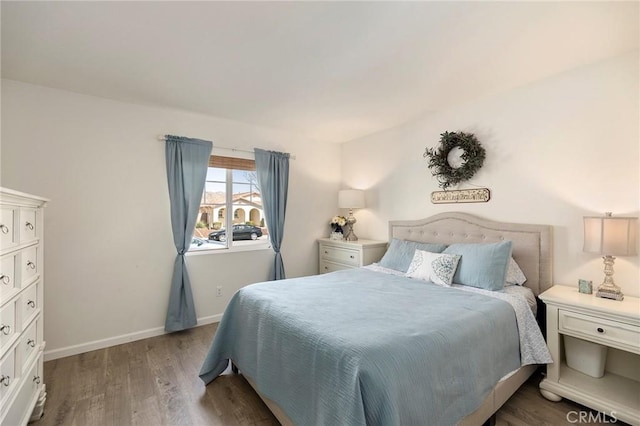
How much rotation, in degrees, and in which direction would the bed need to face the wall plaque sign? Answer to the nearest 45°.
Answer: approximately 180°

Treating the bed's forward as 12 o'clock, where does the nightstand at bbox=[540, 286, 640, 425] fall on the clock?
The nightstand is roughly at 7 o'clock from the bed.

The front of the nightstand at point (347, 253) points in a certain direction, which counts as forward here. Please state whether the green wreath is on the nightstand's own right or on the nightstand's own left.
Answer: on the nightstand's own left

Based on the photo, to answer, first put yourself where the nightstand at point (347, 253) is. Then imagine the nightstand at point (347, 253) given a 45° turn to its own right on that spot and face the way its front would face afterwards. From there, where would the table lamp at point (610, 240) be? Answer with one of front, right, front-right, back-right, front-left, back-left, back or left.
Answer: back-left

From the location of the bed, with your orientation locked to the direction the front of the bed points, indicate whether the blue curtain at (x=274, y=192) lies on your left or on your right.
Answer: on your right

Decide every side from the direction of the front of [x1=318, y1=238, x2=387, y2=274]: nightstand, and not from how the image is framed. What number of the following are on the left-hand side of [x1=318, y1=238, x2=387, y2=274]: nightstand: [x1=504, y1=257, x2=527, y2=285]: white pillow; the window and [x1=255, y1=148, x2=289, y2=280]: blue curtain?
1

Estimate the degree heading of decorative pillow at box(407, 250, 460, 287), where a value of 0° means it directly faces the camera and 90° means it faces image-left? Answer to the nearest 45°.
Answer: approximately 45°

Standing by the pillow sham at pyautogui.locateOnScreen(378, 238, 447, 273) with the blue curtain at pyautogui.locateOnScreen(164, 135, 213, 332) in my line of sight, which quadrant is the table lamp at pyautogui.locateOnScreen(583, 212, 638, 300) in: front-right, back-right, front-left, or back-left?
back-left

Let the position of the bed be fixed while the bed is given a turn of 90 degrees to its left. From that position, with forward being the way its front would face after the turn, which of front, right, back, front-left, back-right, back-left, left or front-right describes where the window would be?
back

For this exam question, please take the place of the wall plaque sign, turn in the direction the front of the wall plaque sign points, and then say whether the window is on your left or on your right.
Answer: on your right
